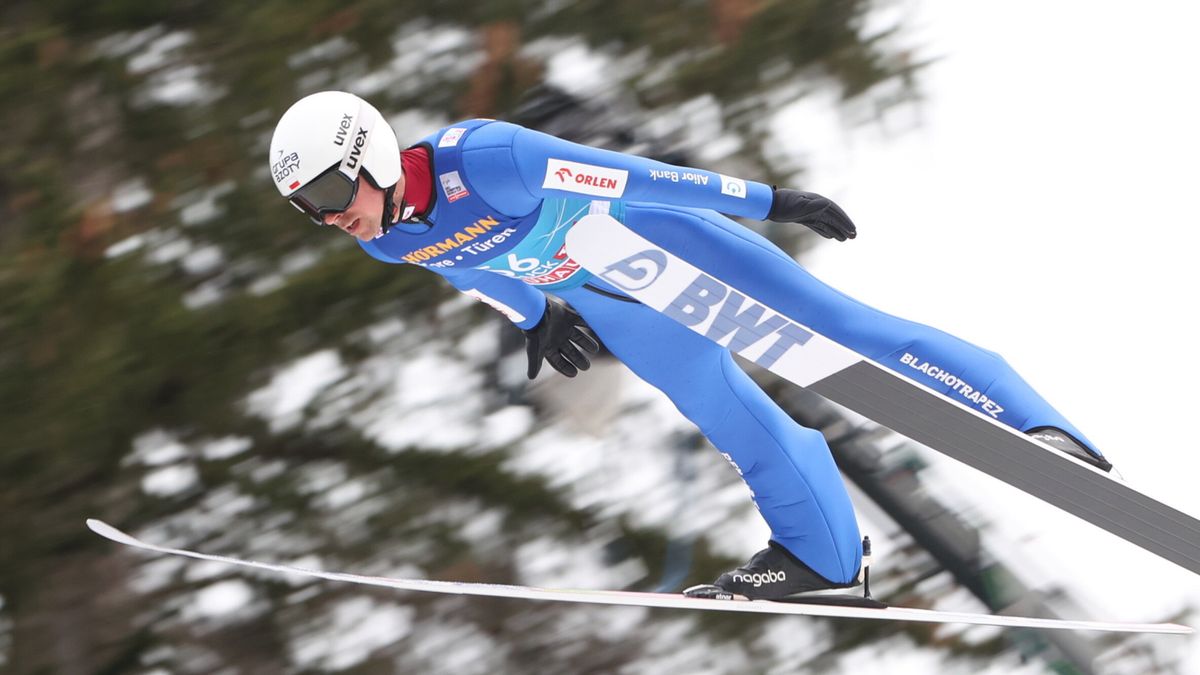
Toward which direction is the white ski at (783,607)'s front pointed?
to the viewer's left
